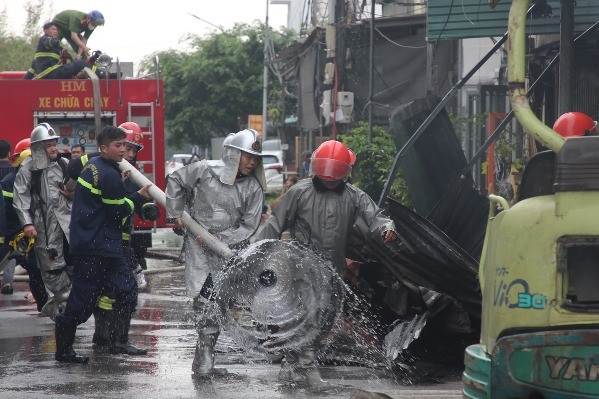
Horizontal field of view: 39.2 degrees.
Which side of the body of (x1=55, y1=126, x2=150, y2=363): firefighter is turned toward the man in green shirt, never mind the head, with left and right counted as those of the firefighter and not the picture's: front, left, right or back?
left

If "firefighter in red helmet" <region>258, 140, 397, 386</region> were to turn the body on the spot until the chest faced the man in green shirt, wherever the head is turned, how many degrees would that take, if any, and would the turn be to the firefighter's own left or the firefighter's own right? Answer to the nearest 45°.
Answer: approximately 135° to the firefighter's own right

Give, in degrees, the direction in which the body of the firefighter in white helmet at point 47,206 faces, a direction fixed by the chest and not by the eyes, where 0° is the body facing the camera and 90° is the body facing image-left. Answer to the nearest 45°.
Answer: approximately 315°

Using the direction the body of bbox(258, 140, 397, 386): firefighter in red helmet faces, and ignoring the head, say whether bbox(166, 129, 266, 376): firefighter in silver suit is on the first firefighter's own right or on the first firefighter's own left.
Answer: on the first firefighter's own right

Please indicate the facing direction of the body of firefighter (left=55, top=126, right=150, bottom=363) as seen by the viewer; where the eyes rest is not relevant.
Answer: to the viewer's right

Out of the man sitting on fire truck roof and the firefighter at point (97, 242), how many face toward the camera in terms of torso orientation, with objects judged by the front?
0

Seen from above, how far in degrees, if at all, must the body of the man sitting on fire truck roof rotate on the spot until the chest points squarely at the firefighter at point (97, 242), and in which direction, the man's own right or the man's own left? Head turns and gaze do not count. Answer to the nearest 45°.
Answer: approximately 90° to the man's own right

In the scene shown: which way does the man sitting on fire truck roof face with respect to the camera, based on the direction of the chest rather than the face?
to the viewer's right

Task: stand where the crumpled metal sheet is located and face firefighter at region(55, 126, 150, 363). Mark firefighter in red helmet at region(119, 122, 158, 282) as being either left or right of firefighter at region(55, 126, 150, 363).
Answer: right

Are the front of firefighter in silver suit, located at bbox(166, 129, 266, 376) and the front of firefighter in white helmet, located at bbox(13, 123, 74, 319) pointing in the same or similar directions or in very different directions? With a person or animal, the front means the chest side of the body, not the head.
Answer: same or similar directions

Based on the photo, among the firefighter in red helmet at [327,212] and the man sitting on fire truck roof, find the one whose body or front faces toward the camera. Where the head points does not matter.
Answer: the firefighter in red helmet

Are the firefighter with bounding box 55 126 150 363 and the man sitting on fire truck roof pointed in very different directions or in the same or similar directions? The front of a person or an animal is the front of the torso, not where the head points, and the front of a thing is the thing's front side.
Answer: same or similar directions
